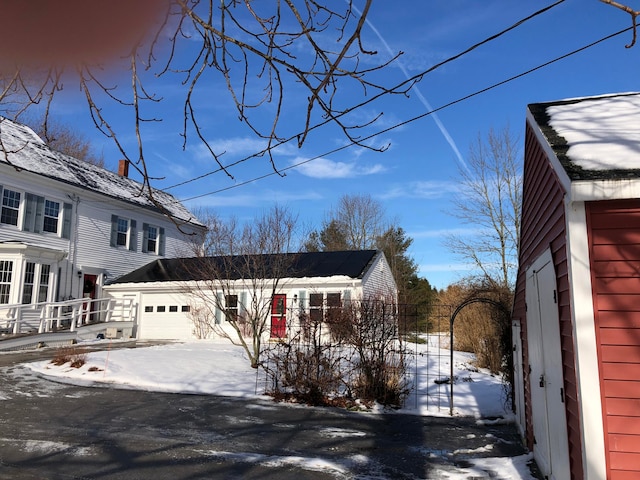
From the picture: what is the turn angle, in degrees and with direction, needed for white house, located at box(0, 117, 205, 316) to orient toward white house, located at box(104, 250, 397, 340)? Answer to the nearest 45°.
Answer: approximately 45° to its left

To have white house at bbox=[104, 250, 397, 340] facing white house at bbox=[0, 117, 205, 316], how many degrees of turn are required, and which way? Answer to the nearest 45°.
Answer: approximately 90° to its right

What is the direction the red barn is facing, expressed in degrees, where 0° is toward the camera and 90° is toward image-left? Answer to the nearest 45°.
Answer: approximately 90°

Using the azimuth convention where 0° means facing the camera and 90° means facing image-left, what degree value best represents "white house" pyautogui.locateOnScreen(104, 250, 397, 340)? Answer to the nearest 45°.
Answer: approximately 0°

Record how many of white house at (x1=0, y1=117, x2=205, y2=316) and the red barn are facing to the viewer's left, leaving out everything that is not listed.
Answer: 1

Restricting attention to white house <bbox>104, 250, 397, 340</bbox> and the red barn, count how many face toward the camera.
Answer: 1

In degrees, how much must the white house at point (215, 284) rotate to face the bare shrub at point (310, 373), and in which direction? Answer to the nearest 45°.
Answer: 0° — it already faces it

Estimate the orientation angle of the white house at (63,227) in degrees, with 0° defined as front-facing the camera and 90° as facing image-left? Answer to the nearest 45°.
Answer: approximately 315°

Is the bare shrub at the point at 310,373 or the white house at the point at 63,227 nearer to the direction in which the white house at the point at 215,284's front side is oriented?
the bare shrub
